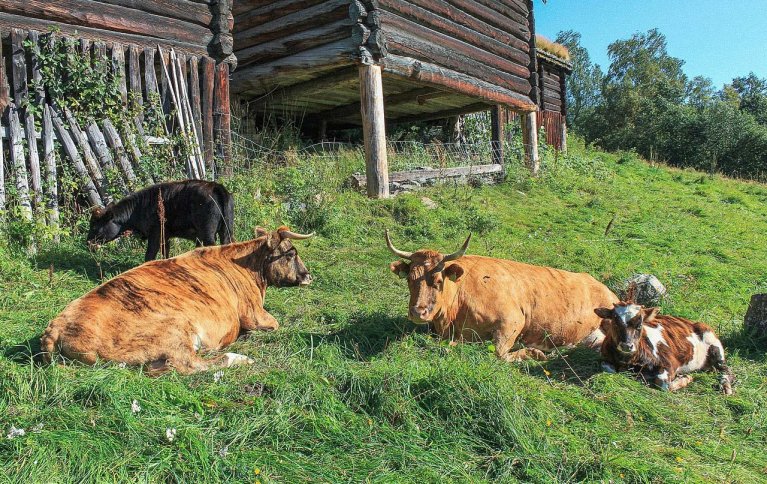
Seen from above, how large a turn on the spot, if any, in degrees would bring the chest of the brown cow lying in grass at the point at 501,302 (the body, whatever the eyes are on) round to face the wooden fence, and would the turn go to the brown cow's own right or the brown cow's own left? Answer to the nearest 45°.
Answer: approximately 45° to the brown cow's own right

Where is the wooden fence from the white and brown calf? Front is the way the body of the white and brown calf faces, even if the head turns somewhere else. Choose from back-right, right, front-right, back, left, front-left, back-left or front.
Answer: front-right

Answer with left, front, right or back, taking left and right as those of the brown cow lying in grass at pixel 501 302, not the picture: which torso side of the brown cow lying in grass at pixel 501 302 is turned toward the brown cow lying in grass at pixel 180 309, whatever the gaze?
front

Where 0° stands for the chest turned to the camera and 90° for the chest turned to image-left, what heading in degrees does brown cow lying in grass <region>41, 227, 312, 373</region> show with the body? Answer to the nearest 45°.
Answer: approximately 225°

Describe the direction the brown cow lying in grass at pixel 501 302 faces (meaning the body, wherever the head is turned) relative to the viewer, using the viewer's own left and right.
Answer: facing the viewer and to the left of the viewer

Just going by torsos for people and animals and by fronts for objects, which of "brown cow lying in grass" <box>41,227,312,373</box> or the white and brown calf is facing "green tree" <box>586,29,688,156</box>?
the brown cow lying in grass

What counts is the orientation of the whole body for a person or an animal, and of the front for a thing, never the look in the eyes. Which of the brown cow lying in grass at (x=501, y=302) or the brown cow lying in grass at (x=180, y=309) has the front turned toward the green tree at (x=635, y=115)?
the brown cow lying in grass at (x=180, y=309)

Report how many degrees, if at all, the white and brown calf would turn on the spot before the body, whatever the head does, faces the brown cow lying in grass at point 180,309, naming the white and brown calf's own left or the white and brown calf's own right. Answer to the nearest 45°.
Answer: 0° — it already faces it

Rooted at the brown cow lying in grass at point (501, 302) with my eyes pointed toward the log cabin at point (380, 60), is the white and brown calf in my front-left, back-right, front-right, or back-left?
back-right

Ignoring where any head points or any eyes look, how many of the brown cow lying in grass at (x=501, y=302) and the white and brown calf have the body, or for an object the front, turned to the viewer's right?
0

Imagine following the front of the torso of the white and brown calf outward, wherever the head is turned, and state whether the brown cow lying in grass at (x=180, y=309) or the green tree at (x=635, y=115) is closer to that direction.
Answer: the brown cow lying in grass

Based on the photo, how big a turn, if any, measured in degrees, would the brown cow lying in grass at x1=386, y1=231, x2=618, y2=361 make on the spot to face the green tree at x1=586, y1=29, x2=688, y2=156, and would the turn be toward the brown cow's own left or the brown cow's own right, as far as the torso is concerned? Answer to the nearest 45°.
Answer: approximately 135° to the brown cow's own right

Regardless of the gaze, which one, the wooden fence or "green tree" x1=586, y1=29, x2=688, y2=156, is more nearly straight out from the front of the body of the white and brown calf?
the wooden fence
